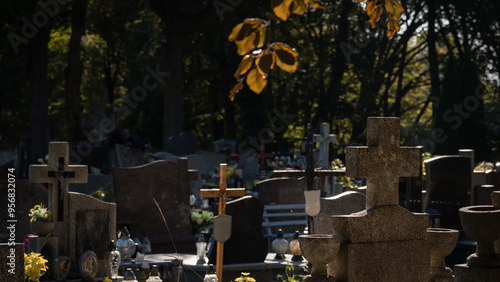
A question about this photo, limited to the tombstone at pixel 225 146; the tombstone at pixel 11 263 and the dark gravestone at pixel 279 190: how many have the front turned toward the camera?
3

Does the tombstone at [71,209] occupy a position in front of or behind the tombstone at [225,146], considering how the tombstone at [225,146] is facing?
in front

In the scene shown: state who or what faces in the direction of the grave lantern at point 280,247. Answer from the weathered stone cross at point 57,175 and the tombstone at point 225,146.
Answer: the tombstone

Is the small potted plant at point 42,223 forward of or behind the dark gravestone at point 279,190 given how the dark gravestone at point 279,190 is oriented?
forward

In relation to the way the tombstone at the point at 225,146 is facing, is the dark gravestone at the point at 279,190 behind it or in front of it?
in front

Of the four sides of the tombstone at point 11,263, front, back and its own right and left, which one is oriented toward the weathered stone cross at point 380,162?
left

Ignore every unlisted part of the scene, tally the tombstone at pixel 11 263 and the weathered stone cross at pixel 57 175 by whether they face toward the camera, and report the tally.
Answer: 2

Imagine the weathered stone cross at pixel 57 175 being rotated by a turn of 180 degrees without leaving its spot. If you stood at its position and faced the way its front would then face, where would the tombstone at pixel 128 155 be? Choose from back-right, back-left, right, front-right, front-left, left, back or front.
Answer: front

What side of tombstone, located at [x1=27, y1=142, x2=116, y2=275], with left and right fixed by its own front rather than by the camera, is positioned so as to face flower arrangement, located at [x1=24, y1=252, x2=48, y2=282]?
front

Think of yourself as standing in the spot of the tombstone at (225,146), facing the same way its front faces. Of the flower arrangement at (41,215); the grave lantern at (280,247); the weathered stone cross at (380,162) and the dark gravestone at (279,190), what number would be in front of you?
4

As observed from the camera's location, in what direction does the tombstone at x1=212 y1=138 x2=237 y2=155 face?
facing the viewer

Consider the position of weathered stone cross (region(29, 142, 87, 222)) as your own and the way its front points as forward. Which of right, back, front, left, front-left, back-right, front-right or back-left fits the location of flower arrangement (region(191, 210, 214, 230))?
back-left
